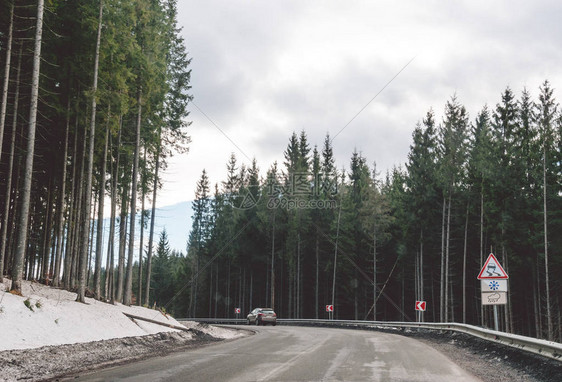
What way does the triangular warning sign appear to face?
toward the camera

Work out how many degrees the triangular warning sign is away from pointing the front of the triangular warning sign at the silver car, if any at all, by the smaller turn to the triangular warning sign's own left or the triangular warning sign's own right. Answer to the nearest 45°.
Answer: approximately 135° to the triangular warning sign's own right
